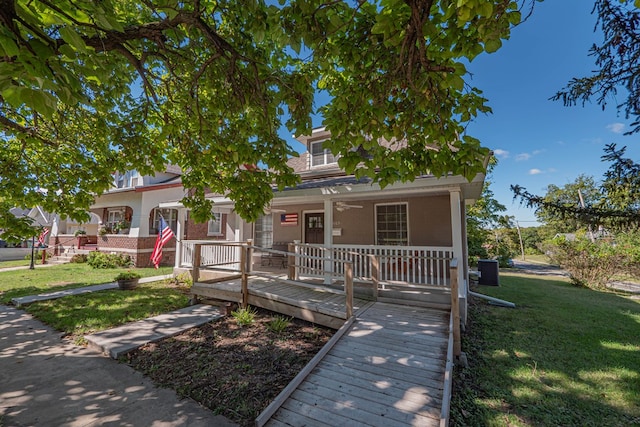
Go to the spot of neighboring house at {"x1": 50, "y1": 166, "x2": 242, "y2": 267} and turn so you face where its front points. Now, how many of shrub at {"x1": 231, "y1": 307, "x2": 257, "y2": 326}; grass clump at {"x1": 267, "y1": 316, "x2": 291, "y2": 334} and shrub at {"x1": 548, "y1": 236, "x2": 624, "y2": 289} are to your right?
0

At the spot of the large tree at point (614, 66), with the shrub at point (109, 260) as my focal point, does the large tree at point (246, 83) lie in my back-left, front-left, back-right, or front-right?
front-left

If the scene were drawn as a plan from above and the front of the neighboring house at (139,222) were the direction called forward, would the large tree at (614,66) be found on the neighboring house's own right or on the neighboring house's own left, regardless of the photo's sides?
on the neighboring house's own left

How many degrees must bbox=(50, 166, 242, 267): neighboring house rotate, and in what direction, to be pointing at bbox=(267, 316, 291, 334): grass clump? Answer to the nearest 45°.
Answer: approximately 45° to its left

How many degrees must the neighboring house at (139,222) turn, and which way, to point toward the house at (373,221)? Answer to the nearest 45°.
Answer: approximately 90° to its left

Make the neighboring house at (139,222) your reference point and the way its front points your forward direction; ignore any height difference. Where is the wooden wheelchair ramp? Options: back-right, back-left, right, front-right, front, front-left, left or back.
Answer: front-left

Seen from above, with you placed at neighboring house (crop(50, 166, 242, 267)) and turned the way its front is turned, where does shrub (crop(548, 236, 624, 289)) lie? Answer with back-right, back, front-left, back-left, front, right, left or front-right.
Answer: left

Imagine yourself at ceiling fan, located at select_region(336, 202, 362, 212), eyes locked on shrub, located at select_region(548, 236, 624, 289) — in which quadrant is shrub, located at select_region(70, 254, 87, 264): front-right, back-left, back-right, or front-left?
back-left

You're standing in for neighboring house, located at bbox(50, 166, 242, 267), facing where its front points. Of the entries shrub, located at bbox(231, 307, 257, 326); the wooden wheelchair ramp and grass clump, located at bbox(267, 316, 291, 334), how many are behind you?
0

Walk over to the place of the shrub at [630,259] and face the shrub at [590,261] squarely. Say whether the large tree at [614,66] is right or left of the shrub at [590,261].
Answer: left

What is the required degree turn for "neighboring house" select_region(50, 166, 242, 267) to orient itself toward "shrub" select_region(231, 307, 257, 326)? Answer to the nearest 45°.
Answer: approximately 45° to its left
